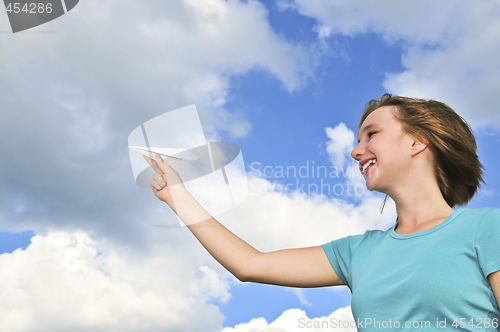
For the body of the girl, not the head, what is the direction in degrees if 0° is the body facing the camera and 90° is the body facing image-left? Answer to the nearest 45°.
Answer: approximately 45°

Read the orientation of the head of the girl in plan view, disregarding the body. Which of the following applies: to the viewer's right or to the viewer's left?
to the viewer's left
